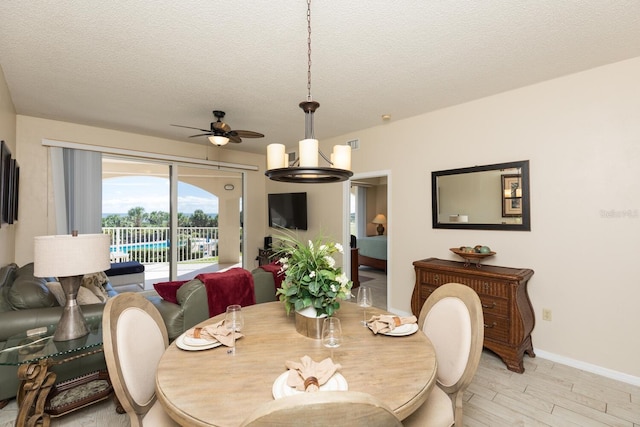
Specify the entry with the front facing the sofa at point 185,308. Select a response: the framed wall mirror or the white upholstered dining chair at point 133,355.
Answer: the framed wall mirror

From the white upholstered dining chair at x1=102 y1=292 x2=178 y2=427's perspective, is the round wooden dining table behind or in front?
in front

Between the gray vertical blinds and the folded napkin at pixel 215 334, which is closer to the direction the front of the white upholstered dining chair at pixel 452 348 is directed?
the folded napkin

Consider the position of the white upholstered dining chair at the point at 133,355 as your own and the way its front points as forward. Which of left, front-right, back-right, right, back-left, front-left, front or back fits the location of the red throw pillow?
back-left

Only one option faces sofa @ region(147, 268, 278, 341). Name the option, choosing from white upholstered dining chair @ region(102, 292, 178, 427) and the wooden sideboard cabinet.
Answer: the wooden sideboard cabinet

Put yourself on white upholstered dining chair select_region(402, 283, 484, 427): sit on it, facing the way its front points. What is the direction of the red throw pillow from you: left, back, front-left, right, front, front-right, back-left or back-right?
front-right

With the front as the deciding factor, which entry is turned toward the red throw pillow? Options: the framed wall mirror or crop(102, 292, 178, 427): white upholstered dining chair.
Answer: the framed wall mirror

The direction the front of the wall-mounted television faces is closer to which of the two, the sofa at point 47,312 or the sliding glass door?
the sofa

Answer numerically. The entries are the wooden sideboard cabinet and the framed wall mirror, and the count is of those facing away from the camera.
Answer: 0

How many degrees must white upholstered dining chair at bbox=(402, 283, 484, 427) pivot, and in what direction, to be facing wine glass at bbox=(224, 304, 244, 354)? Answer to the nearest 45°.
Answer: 0° — it already faces it
